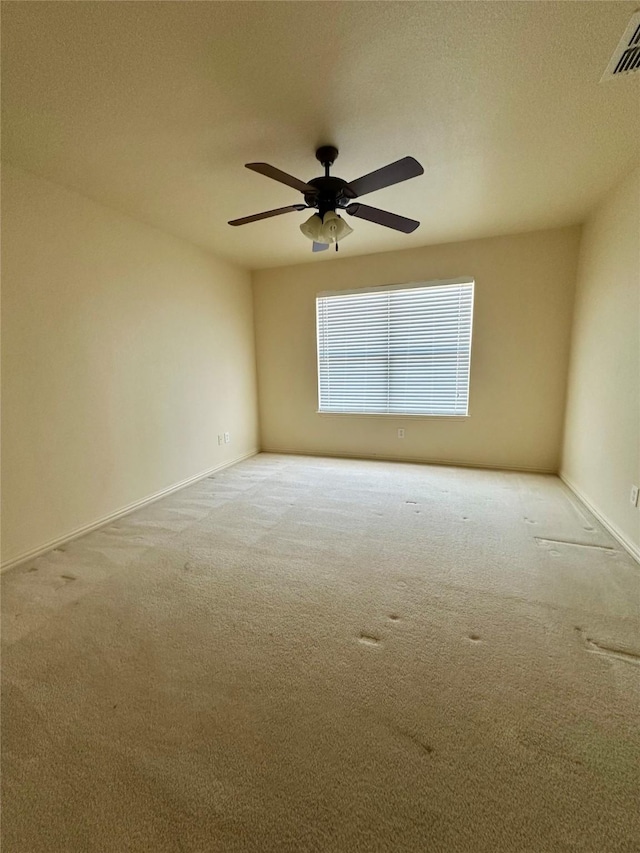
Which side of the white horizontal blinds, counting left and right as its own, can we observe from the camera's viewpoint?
front

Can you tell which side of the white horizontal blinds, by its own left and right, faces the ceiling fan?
front
